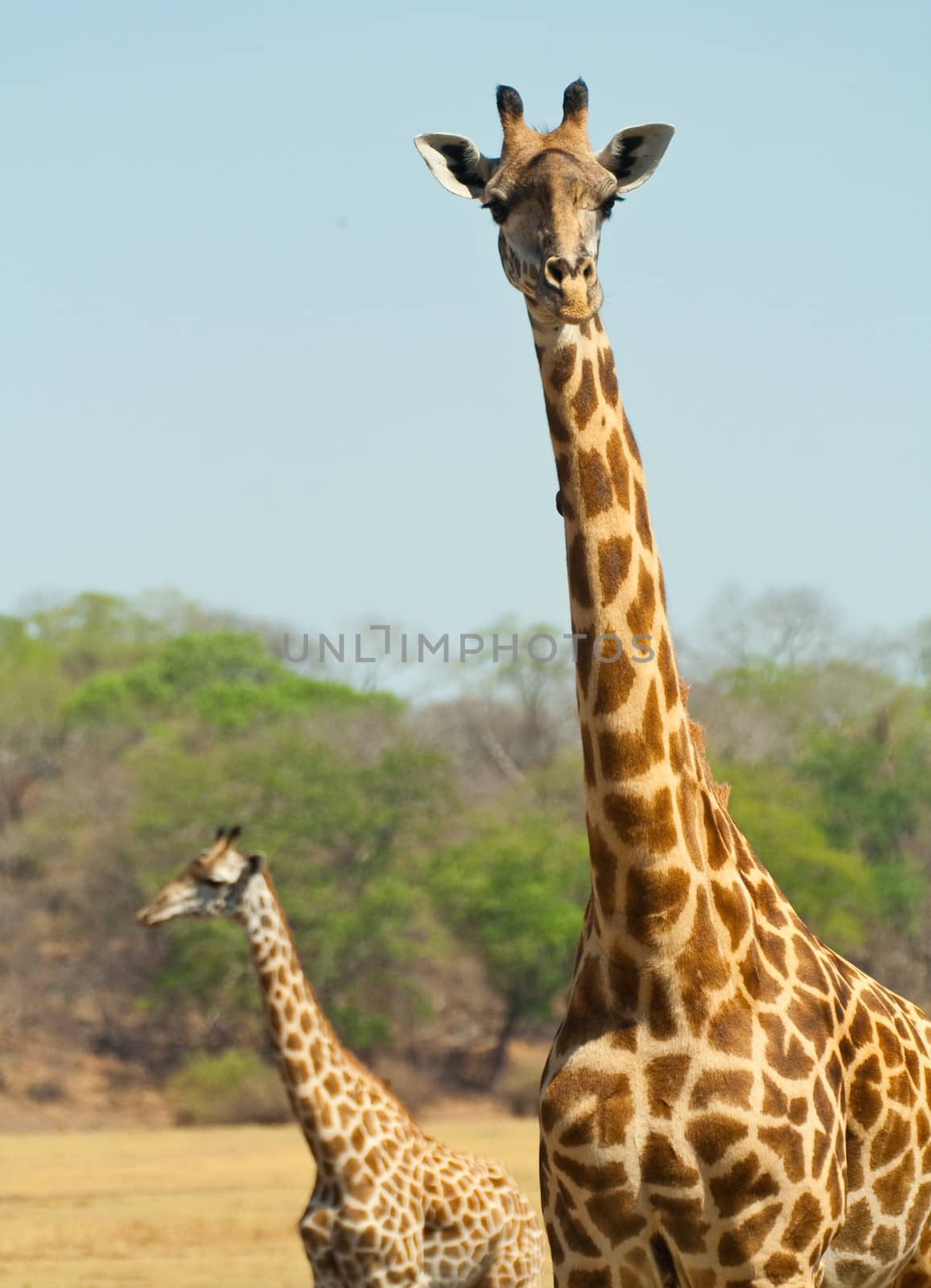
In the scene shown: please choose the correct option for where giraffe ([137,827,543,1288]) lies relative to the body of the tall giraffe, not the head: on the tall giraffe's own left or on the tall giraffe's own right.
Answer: on the tall giraffe's own right

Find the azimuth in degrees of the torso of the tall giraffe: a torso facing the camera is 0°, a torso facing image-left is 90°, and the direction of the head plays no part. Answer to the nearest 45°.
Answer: approximately 45°

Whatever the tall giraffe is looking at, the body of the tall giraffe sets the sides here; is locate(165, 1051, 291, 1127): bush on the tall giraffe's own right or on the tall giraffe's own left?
on the tall giraffe's own right

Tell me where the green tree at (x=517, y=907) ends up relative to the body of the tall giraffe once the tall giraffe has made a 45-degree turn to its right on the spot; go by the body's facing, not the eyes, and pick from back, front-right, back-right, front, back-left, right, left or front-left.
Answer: right
